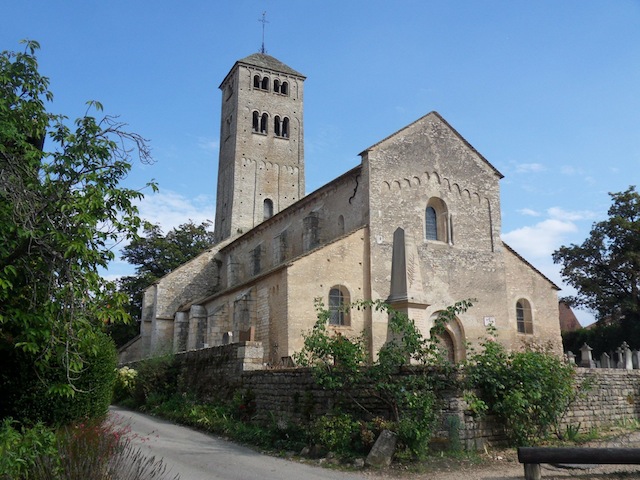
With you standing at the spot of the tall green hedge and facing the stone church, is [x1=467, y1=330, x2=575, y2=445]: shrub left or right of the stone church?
right

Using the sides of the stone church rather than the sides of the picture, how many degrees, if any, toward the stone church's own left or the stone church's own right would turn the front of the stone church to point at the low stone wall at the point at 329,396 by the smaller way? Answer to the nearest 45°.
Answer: approximately 45° to the stone church's own right

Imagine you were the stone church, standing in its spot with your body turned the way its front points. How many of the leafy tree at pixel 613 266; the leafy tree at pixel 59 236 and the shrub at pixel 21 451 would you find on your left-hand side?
1

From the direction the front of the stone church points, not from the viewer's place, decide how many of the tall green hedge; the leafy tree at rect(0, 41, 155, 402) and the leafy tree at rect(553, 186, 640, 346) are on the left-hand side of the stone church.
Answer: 1

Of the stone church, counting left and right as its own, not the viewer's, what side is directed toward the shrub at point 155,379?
right

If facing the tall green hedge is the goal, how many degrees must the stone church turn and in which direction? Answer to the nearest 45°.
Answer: approximately 90° to its right

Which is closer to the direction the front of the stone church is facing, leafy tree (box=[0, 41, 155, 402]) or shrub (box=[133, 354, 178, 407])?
the leafy tree

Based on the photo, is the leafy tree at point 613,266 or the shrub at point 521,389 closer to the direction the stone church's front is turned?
the shrub

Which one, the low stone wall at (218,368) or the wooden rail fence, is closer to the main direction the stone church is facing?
the wooden rail fence

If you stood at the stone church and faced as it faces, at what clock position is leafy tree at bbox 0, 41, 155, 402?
The leafy tree is roughly at 2 o'clock from the stone church.

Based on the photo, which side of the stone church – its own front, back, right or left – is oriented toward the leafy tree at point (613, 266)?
left

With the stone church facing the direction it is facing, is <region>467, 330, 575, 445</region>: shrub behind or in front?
in front

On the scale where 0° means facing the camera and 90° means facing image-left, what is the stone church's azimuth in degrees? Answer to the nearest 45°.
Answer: approximately 315°
